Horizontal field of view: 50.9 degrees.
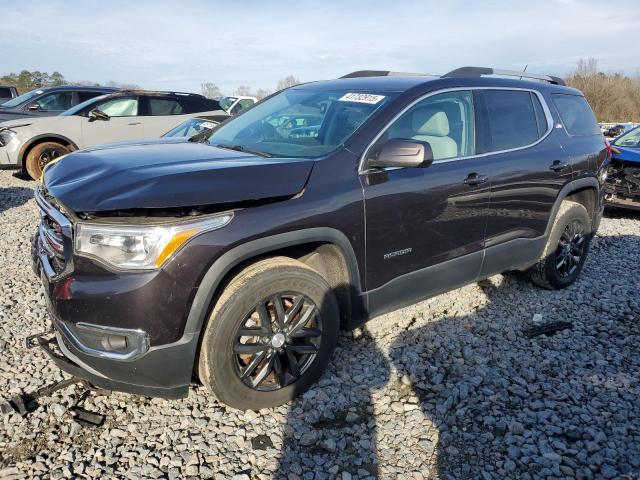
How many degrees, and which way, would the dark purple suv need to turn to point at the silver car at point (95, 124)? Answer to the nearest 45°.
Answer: approximately 90° to its right

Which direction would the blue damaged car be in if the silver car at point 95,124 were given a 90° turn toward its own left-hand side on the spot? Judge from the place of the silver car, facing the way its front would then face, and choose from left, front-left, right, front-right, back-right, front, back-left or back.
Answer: front-left

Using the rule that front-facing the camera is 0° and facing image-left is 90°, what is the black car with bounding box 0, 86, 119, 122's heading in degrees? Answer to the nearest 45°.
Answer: approximately 45°

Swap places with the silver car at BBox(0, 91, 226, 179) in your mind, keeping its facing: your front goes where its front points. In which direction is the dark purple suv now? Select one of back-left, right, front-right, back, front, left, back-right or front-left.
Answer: left

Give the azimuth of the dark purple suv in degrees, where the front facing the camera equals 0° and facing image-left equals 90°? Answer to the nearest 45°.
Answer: approximately 45°

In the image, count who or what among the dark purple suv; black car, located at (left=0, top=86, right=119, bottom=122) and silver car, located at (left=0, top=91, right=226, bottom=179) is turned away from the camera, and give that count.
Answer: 0

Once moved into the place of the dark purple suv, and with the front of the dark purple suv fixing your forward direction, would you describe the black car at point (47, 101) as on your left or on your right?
on your right

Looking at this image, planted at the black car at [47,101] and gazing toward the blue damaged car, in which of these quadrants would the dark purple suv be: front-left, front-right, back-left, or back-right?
front-right

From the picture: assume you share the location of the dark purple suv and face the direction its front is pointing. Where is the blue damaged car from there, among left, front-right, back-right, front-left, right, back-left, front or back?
back

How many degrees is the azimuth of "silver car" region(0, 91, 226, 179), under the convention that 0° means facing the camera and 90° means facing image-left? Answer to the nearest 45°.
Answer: approximately 90°

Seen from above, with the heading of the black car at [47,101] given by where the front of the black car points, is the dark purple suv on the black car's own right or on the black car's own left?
on the black car's own left
